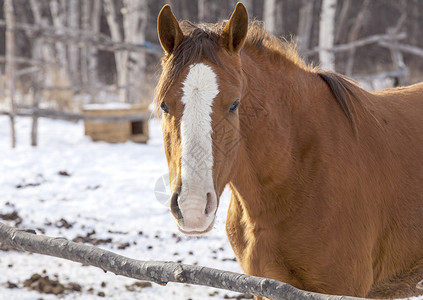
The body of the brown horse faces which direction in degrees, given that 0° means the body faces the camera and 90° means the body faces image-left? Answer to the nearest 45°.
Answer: approximately 45°
